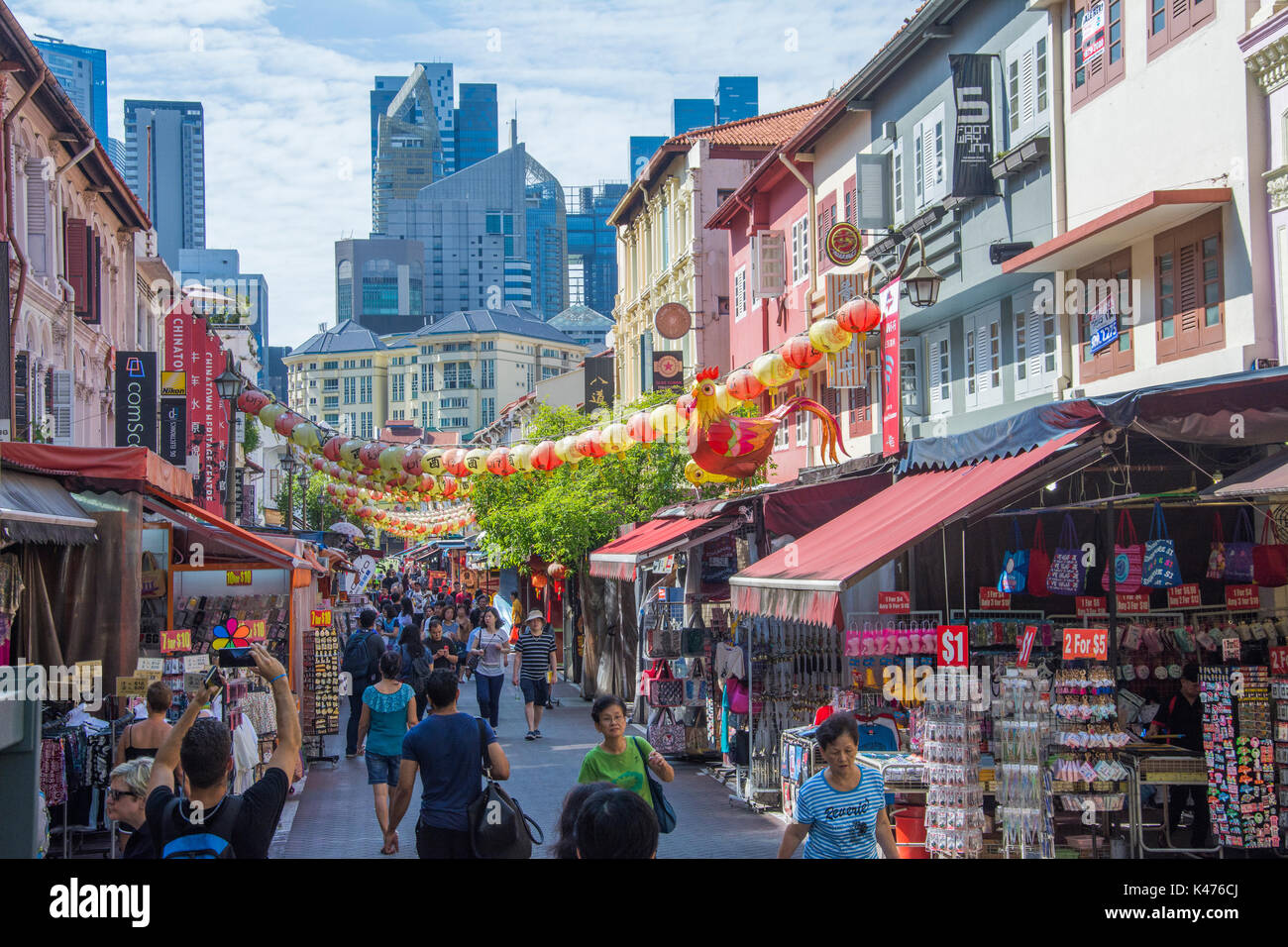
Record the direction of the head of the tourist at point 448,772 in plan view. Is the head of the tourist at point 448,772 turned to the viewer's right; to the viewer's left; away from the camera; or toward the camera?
away from the camera

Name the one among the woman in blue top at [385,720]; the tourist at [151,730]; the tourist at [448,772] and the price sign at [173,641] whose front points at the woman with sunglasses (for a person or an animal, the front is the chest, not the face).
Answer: the price sign

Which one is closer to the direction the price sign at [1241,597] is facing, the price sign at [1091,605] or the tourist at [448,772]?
the tourist

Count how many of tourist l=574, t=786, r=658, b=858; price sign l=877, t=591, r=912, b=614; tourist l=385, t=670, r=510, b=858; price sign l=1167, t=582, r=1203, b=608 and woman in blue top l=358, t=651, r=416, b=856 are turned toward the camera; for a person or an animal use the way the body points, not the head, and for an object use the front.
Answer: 2

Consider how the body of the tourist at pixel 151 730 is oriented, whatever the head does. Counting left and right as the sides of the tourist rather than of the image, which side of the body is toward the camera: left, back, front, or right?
back

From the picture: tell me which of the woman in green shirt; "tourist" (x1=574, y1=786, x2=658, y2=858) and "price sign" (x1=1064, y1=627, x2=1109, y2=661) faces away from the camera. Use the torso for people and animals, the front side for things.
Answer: the tourist

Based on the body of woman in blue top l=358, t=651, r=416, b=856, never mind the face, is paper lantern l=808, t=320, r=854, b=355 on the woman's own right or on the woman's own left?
on the woman's own right

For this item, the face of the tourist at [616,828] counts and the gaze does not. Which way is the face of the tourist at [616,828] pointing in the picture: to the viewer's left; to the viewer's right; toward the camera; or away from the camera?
away from the camera
